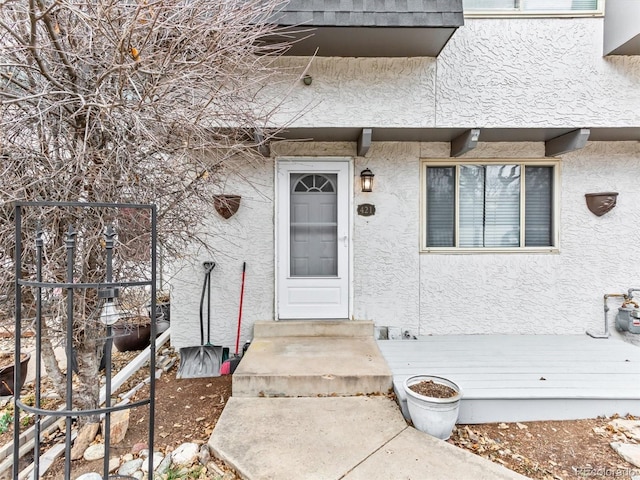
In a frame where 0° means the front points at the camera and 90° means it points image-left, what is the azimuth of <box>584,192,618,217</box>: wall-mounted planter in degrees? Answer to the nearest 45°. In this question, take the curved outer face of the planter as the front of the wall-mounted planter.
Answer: approximately 0°

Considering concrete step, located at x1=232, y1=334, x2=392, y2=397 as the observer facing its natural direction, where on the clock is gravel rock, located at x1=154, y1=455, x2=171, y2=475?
The gravel rock is roughly at 2 o'clock from the concrete step.
